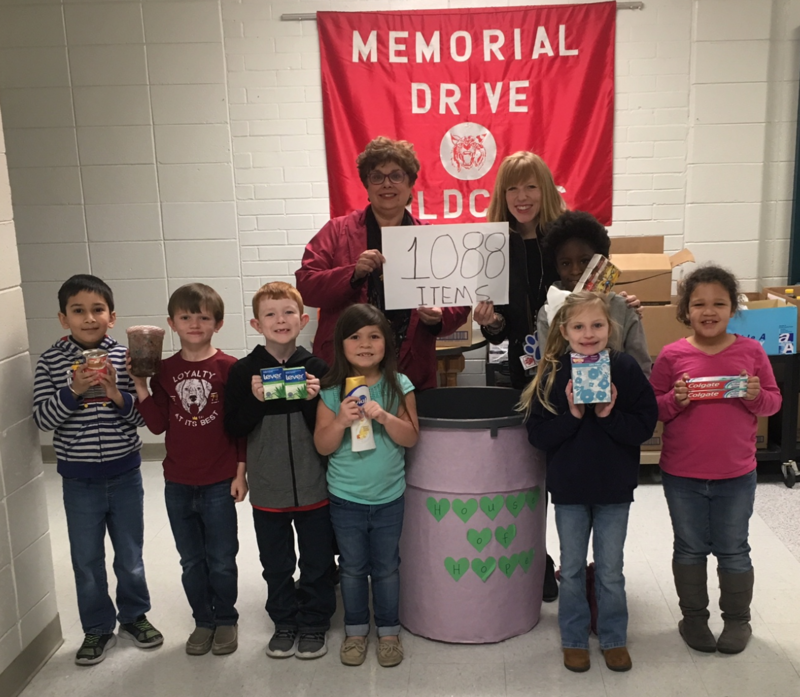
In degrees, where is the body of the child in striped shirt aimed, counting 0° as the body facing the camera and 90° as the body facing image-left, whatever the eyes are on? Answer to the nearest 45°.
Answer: approximately 0°

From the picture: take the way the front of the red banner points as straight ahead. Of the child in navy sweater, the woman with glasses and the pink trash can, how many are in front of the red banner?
3

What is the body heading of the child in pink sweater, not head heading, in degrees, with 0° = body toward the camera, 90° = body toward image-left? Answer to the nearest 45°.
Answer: approximately 0°

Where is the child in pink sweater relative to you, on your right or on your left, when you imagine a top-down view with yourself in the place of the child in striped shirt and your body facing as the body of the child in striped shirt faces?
on your left

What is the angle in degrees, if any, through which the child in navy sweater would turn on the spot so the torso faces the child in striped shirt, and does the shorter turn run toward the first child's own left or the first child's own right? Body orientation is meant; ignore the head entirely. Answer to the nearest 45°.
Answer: approximately 90° to the first child's own right

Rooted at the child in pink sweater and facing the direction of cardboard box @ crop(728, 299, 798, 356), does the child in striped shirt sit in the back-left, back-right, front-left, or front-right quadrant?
back-left
